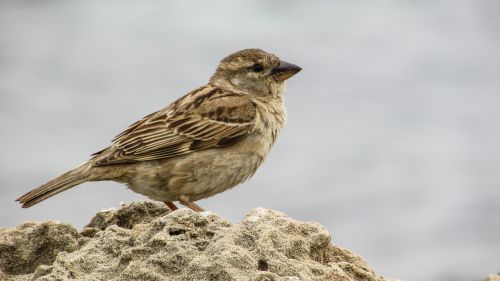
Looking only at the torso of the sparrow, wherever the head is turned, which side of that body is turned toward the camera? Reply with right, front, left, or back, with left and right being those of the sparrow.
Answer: right
